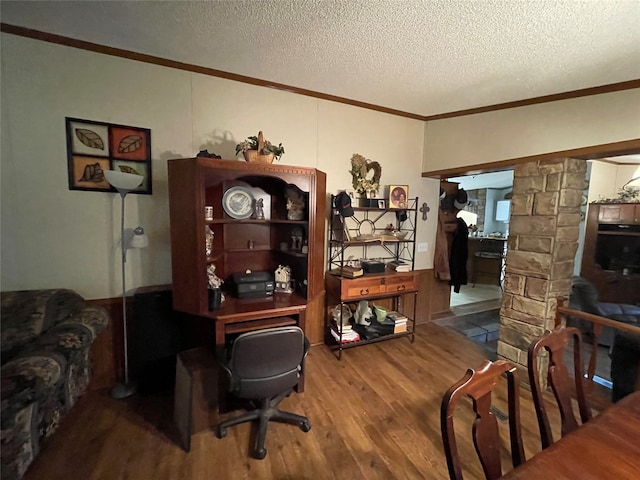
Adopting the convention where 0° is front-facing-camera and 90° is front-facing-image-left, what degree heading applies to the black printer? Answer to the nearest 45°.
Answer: approximately 0°

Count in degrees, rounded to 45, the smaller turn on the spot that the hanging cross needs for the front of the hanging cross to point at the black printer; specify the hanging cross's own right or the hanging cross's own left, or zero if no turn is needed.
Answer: approximately 45° to the hanging cross's own right

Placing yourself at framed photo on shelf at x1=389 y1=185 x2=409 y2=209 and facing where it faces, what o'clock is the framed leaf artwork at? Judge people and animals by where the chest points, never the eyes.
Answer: The framed leaf artwork is roughly at 2 o'clock from the framed photo on shelf.

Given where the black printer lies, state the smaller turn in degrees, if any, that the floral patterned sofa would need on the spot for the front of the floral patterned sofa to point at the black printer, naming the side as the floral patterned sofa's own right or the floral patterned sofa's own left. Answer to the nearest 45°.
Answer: approximately 45° to the floral patterned sofa's own left
